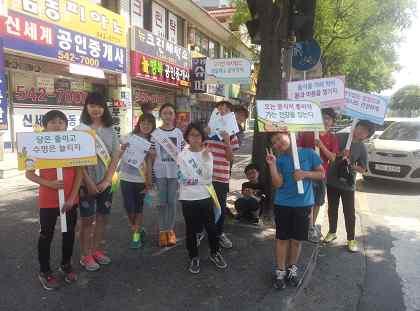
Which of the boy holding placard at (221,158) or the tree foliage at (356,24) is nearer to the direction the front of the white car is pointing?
the boy holding placard

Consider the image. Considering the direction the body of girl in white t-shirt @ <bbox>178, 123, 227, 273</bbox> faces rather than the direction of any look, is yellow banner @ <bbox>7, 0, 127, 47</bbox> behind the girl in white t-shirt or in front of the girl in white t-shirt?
behind

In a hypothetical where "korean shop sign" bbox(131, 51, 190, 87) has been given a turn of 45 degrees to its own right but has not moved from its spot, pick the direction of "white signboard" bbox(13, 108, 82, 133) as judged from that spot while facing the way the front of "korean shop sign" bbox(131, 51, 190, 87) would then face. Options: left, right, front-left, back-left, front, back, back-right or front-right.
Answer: front-right

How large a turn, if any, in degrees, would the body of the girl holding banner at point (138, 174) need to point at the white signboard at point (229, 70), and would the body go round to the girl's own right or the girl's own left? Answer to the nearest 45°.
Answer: approximately 135° to the girl's own left

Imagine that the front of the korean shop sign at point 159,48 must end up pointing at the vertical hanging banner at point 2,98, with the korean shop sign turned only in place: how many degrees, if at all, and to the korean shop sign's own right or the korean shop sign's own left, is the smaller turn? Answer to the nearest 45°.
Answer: approximately 90° to the korean shop sign's own right

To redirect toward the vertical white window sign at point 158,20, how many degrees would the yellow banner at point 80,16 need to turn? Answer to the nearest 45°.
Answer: approximately 90° to its left

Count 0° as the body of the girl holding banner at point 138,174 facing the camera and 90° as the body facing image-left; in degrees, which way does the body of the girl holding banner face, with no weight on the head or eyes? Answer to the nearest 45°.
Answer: approximately 0°
